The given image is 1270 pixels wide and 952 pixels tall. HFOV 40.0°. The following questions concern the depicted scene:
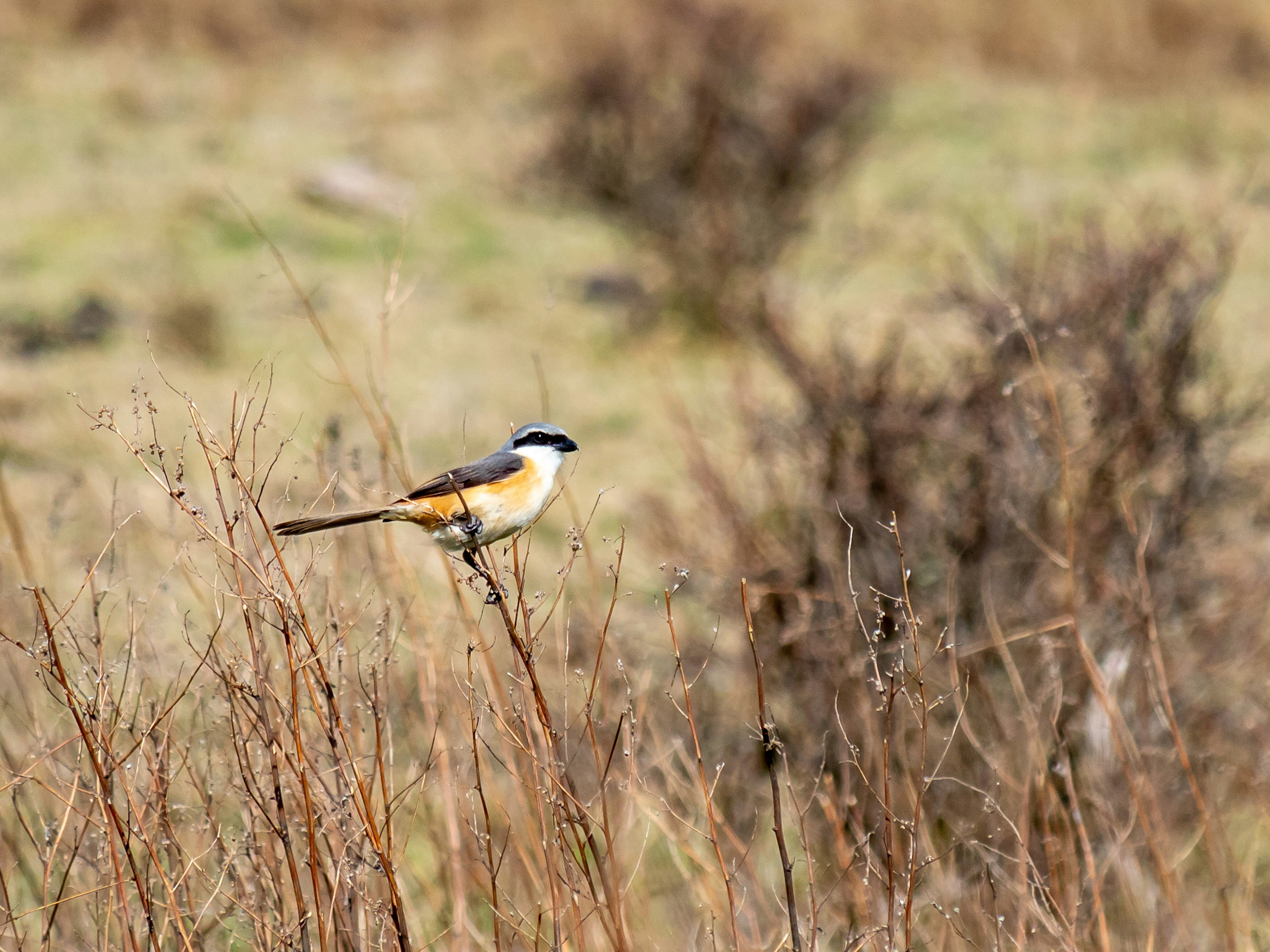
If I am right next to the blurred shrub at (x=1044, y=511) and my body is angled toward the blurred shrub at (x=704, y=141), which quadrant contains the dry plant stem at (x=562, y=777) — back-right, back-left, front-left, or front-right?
back-left

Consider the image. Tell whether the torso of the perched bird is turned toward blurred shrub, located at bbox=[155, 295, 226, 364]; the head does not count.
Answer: no

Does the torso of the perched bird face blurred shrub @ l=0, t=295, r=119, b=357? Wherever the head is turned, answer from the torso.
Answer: no

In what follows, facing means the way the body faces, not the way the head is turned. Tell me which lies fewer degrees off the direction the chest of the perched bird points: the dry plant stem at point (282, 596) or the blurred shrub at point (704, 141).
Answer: the blurred shrub

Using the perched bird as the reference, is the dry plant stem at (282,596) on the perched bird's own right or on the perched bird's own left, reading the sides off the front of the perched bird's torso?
on the perched bird's own right

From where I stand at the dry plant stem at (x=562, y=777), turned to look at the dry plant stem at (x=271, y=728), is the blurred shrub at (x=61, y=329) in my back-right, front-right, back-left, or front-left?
front-right

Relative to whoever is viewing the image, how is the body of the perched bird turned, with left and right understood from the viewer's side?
facing to the right of the viewer

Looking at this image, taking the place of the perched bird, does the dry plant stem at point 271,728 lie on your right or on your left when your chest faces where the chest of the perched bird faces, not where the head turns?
on your right

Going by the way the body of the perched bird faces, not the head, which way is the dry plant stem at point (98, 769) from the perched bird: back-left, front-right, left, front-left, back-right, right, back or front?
back-right
